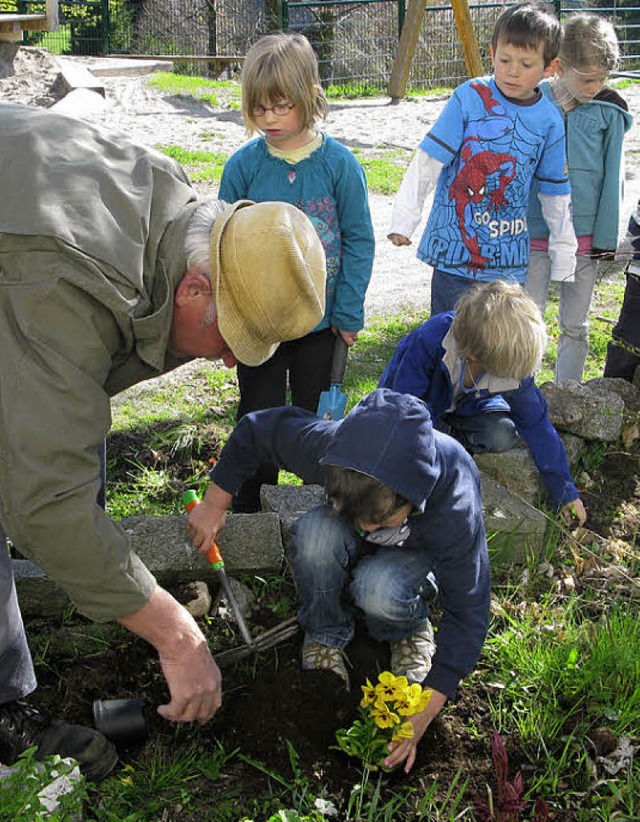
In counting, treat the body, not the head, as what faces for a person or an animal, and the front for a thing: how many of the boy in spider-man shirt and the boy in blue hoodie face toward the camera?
2

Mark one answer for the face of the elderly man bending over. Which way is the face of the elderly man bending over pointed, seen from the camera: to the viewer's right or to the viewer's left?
to the viewer's right

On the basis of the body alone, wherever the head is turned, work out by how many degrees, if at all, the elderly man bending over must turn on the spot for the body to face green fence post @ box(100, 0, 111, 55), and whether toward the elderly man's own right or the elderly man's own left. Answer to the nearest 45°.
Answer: approximately 90° to the elderly man's own left

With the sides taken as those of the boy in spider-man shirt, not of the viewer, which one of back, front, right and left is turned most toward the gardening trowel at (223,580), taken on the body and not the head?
front

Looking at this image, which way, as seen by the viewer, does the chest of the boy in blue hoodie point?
toward the camera

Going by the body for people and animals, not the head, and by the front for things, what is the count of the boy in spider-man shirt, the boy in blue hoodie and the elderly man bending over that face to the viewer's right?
1

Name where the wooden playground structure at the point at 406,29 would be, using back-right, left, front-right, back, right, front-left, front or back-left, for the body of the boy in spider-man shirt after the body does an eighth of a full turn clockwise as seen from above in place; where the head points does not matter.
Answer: back-right

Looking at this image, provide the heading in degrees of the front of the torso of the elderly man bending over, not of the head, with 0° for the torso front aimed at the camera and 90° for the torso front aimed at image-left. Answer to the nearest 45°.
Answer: approximately 270°

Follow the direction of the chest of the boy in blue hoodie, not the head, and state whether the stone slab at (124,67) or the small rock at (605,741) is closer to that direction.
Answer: the small rock

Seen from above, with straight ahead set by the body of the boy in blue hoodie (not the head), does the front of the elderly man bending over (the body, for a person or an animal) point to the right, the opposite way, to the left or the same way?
to the left

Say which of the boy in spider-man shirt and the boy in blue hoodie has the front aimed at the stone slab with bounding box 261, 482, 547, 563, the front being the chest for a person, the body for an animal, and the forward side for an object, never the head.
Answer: the boy in spider-man shirt

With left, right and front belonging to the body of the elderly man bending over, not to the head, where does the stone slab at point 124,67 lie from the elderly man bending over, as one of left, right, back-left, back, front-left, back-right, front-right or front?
left

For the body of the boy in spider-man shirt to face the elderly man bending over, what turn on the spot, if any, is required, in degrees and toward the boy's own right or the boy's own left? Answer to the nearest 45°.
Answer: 0° — they already face them

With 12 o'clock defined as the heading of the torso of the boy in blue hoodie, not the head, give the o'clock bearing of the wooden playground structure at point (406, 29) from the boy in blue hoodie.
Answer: The wooden playground structure is roughly at 6 o'clock from the boy in blue hoodie.

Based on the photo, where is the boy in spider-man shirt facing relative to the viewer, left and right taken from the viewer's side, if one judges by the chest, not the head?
facing the viewer
